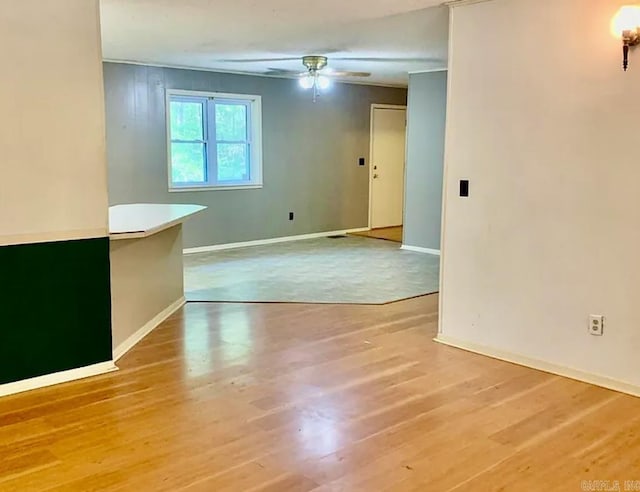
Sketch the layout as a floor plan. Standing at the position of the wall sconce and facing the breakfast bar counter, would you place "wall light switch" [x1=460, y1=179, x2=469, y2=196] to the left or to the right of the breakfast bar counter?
right

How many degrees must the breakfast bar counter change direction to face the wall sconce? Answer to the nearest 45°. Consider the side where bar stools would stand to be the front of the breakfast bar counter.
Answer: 0° — it already faces it

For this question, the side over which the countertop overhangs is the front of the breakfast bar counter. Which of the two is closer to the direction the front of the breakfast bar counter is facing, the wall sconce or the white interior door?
the wall sconce

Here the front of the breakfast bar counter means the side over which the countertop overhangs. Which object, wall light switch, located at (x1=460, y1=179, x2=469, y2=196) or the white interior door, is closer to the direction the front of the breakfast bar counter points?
the wall light switch

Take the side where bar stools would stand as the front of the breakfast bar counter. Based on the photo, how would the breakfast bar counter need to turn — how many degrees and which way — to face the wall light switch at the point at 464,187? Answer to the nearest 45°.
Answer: approximately 45° to its left

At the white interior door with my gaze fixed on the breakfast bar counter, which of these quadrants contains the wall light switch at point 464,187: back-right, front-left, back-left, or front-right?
front-left

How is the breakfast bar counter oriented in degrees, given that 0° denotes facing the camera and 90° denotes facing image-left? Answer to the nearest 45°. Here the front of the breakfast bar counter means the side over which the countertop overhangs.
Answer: approximately 315°
